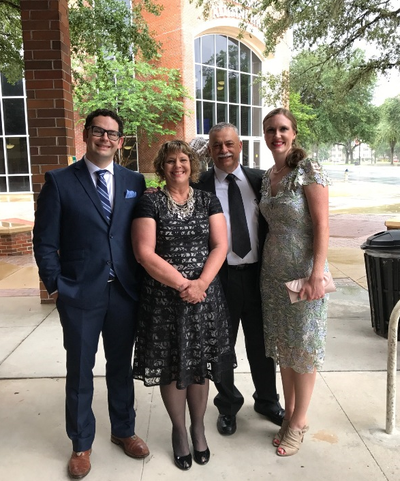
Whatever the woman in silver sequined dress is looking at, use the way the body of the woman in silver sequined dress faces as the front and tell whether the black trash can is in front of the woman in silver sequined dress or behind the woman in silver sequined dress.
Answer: behind

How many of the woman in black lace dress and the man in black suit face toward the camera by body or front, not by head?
2

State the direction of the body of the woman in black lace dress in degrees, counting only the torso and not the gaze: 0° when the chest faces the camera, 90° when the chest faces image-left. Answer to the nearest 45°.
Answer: approximately 0°

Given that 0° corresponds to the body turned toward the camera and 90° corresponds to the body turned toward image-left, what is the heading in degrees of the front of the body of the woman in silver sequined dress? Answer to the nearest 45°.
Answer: approximately 45°

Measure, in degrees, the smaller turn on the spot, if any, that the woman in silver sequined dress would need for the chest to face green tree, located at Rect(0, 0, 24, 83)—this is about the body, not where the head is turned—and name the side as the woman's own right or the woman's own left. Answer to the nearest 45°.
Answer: approximately 90° to the woman's own right
